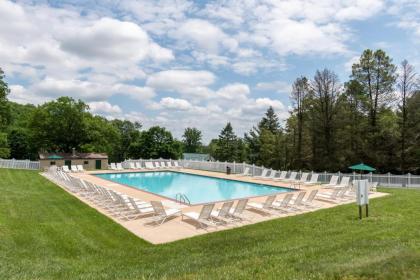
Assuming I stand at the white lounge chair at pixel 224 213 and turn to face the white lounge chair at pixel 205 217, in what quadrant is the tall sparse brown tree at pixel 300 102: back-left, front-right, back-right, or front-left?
back-right

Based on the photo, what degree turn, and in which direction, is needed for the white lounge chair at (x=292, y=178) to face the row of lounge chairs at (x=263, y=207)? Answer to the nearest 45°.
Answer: approximately 45° to its left

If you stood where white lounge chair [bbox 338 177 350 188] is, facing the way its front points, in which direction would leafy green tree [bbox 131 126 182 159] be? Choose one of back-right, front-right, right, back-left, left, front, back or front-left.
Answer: right

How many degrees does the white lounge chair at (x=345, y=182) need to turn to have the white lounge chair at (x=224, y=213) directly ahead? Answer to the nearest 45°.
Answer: approximately 45° to its left

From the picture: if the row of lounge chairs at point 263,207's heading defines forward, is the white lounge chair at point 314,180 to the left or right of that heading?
on its right

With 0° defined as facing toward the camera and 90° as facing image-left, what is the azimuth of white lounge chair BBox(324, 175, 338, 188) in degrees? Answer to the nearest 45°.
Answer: approximately 45°

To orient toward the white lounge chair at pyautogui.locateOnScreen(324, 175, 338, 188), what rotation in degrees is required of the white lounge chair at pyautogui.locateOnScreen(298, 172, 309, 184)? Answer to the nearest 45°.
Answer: approximately 90° to its left

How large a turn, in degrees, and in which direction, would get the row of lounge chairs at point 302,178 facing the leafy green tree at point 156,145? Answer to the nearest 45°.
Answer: approximately 90° to its right
